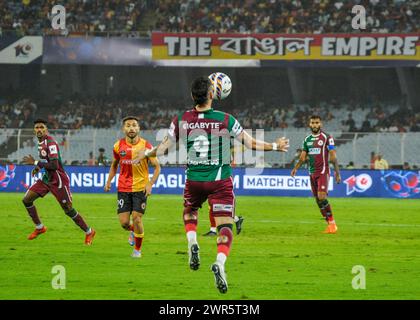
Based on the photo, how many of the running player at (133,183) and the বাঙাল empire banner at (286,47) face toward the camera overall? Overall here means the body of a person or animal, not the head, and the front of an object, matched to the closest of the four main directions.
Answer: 2

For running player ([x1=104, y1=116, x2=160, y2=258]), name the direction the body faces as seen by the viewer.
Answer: toward the camera

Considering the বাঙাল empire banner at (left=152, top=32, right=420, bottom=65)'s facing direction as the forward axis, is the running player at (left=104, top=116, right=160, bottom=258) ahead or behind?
ahead

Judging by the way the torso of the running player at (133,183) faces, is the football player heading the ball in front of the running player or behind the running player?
in front

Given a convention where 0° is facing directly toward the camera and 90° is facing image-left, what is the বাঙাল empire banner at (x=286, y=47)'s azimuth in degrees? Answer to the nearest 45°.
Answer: approximately 0°

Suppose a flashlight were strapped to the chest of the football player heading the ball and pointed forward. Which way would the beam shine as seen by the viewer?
away from the camera

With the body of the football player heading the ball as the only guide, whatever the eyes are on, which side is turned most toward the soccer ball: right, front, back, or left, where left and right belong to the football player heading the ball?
front

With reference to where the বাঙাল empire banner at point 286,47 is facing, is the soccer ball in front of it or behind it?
in front

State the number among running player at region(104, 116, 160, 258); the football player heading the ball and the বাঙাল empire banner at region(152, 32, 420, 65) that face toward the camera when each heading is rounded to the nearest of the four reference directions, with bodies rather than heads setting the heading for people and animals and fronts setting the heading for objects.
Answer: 2

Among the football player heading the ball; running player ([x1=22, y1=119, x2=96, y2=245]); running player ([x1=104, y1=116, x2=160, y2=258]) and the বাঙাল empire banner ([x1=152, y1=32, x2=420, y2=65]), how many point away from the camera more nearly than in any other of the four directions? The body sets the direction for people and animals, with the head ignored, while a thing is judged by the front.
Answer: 1

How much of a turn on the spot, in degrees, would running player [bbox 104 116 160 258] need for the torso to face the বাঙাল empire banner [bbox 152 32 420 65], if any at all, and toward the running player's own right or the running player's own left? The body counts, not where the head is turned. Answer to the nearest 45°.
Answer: approximately 180°
